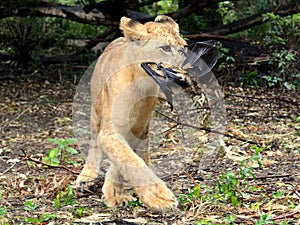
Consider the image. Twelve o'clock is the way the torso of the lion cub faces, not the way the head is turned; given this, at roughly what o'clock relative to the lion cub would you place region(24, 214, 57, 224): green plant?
The green plant is roughly at 3 o'clock from the lion cub.

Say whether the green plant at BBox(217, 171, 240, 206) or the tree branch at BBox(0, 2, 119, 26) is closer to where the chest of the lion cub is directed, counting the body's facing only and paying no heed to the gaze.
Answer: the green plant

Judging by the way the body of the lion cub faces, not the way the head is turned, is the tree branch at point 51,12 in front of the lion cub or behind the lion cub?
behind

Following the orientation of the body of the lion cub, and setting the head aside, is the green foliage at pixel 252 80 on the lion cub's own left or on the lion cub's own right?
on the lion cub's own left

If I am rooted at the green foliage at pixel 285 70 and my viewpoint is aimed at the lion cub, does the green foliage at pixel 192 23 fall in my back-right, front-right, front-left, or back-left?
back-right

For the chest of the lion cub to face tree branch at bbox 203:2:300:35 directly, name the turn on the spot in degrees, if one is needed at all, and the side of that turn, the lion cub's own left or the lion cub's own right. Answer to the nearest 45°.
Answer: approximately 135° to the lion cub's own left

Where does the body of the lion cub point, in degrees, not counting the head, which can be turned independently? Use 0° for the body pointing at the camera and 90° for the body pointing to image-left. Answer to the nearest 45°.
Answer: approximately 315°

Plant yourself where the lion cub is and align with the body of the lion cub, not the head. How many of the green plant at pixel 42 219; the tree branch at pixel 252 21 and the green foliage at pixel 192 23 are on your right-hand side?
1

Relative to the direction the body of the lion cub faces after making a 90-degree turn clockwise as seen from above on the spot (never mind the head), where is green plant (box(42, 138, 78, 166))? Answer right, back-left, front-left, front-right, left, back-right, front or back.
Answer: right

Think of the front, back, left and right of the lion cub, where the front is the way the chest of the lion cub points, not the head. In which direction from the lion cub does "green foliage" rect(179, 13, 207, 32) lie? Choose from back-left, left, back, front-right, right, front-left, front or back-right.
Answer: back-left

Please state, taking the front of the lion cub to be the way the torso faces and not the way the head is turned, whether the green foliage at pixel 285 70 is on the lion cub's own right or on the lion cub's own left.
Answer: on the lion cub's own left
